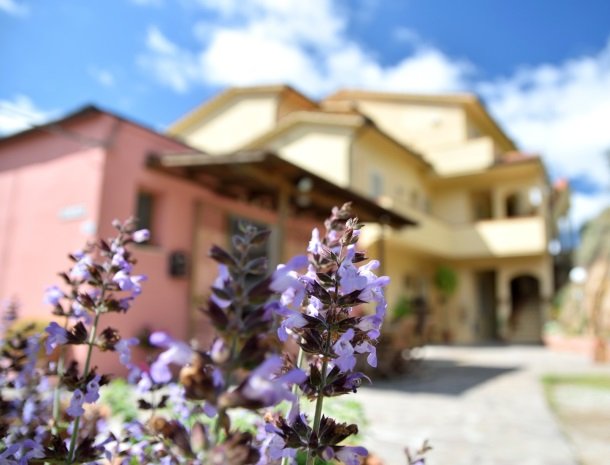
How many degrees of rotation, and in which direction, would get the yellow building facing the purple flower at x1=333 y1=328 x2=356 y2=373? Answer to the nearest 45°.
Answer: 0° — it already faces it

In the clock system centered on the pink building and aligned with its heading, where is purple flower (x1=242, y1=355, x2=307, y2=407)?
The purple flower is roughly at 1 o'clock from the pink building.

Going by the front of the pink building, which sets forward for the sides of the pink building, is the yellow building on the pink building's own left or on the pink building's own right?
on the pink building's own left

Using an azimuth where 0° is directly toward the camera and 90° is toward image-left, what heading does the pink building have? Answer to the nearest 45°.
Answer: approximately 315°

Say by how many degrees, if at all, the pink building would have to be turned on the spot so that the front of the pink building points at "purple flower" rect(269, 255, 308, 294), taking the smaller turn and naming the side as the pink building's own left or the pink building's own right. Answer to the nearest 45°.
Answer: approximately 45° to the pink building's own right

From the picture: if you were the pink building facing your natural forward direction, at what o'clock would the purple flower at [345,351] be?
The purple flower is roughly at 1 o'clock from the pink building.

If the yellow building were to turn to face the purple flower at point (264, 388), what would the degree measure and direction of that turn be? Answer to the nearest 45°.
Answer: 0° — it already faces it

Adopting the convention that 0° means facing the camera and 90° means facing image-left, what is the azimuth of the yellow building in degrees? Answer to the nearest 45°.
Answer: approximately 0°
